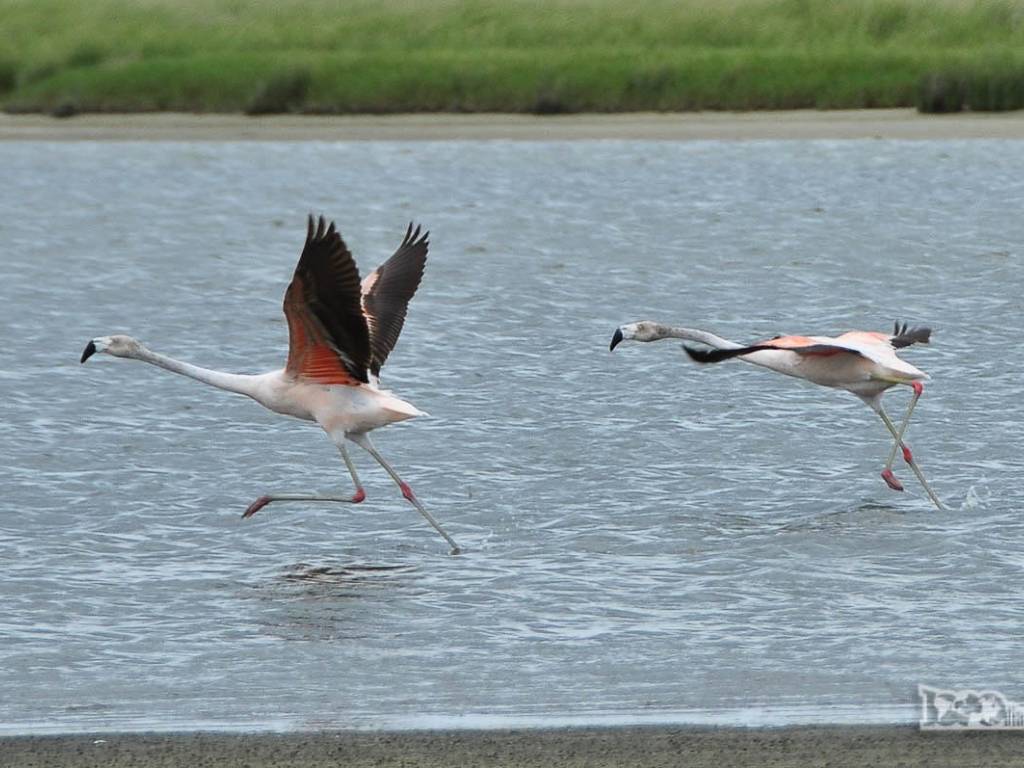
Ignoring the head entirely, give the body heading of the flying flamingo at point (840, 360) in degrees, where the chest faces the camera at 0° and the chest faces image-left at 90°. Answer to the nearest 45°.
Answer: approximately 90°

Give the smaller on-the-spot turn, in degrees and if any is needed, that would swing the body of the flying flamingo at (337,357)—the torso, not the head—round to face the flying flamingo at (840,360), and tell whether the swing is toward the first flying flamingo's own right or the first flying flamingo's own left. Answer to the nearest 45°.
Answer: approximately 180°

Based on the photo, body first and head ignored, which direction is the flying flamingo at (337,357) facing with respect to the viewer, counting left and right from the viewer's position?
facing to the left of the viewer

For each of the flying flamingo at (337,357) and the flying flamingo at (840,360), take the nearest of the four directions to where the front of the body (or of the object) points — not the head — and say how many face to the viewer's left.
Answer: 2

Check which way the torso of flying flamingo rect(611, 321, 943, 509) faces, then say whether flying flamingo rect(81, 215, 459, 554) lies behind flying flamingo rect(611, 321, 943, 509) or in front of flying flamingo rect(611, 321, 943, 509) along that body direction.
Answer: in front

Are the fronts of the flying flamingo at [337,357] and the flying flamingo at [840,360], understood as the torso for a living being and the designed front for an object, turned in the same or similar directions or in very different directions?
same or similar directions
